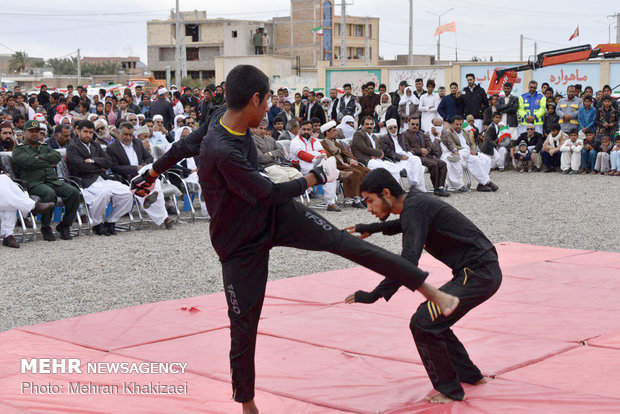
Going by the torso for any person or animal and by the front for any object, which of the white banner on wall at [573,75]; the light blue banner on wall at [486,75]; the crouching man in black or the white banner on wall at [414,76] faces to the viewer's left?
the crouching man in black

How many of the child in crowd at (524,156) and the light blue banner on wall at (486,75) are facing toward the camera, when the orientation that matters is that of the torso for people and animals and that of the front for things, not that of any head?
2

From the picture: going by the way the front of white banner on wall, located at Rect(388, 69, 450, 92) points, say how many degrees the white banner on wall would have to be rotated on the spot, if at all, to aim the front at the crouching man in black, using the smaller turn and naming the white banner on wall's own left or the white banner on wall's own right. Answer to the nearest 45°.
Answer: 0° — it already faces them

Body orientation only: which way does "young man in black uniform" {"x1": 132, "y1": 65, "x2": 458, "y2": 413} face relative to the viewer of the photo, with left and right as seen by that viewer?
facing away from the viewer and to the right of the viewer

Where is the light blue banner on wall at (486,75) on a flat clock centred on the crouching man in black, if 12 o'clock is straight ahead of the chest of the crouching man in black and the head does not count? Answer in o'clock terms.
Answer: The light blue banner on wall is roughly at 3 o'clock from the crouching man in black.

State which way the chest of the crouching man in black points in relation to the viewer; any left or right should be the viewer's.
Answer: facing to the left of the viewer

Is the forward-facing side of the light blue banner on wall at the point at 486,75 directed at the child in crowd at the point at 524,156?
yes

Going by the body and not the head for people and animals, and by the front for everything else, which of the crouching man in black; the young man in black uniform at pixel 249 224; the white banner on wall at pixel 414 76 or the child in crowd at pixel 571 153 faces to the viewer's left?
the crouching man in black

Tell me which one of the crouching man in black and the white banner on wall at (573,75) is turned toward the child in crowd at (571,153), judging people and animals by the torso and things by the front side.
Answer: the white banner on wall

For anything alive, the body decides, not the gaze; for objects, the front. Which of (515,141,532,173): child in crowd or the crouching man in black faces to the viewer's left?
the crouching man in black

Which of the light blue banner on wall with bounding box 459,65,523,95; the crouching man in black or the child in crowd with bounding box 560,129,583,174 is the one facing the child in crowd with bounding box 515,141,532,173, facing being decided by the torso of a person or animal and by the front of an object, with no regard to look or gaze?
the light blue banner on wall
